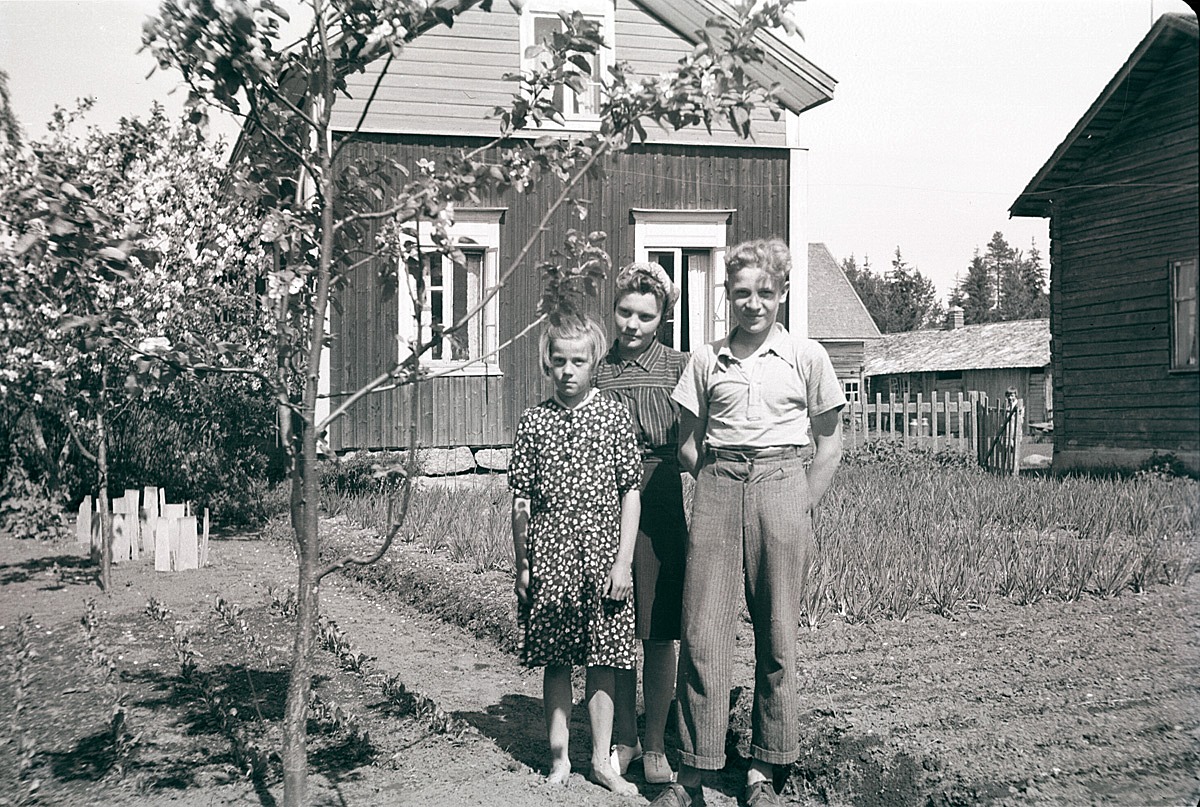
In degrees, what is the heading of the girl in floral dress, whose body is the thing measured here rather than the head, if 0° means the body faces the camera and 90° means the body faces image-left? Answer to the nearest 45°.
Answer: approximately 0°

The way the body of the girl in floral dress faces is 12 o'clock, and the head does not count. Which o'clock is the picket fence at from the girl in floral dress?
The picket fence is roughly at 7 o'clock from the girl in floral dress.

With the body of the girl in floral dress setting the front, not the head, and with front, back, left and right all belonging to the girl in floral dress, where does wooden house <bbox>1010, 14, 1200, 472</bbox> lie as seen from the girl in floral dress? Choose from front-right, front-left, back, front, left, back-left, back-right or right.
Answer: back-left

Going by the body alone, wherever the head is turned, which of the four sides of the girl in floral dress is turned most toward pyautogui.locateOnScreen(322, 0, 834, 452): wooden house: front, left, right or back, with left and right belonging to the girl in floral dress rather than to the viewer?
back

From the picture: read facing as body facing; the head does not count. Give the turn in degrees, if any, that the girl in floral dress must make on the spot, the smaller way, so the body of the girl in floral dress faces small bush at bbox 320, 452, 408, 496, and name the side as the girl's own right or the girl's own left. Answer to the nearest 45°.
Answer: approximately 180°

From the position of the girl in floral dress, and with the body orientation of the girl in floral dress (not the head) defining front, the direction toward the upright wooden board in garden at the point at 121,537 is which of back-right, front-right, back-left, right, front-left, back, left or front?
back-right

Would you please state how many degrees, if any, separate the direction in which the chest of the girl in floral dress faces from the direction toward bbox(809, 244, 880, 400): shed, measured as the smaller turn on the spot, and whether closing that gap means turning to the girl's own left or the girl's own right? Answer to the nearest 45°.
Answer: approximately 180°

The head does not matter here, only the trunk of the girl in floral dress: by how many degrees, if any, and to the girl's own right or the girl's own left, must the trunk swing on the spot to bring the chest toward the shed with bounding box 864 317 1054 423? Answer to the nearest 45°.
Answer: approximately 135° to the girl's own left

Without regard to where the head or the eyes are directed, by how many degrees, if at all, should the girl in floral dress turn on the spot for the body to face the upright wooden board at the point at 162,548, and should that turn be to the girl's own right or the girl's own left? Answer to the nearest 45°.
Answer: approximately 135° to the girl's own right

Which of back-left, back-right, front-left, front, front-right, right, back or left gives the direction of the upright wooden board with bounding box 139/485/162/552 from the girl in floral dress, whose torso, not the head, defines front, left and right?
back-right

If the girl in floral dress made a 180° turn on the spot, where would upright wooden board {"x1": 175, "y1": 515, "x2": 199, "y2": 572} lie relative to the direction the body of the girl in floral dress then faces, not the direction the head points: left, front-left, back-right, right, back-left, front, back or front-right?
front-left
